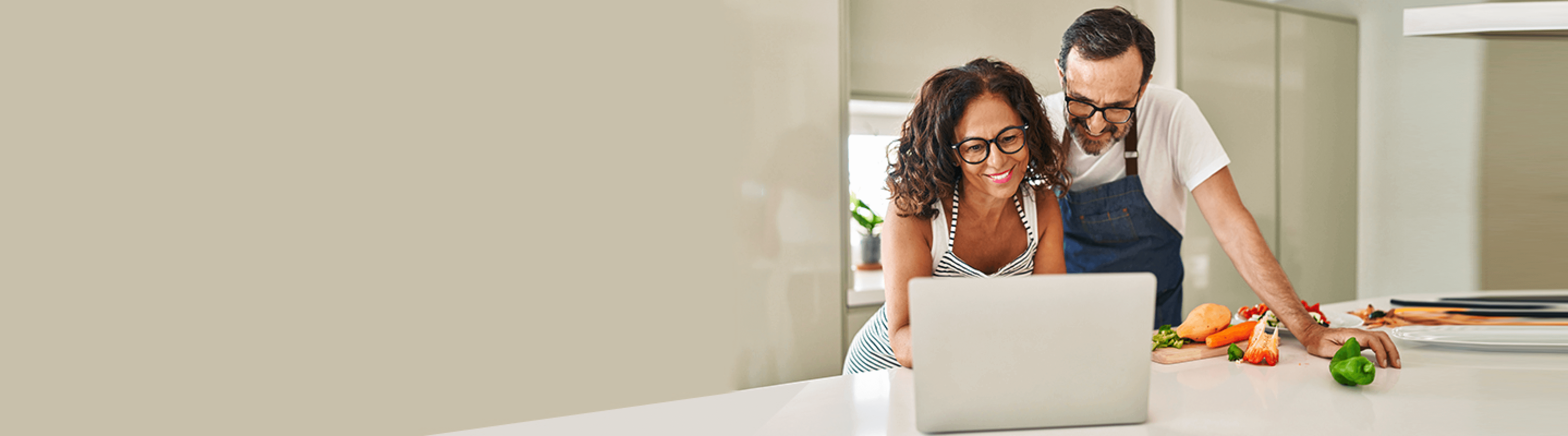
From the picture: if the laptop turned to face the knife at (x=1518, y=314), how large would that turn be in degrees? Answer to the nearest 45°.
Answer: approximately 45° to its right

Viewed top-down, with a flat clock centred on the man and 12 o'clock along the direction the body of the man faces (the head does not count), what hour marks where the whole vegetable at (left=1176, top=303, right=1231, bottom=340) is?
The whole vegetable is roughly at 10 o'clock from the man.

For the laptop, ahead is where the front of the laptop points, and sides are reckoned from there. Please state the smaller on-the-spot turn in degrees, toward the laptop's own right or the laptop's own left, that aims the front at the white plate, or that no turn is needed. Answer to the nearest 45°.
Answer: approximately 45° to the laptop's own right

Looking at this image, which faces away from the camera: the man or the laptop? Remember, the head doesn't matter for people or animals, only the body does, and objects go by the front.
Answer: the laptop

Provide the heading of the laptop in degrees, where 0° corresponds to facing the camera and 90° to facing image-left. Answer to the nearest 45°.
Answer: approximately 180°

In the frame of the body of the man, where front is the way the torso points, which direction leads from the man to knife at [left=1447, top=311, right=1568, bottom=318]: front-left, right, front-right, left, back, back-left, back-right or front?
back-left

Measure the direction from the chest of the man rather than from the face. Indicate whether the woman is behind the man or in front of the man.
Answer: in front

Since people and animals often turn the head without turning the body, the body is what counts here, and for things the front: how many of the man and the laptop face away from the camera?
1

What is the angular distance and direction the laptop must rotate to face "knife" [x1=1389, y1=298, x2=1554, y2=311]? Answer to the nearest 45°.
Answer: approximately 45° to its right

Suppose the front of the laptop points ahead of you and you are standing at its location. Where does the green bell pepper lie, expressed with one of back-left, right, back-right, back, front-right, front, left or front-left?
front-right

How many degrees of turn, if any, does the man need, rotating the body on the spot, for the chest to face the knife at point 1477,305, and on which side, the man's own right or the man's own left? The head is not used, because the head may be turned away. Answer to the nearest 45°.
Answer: approximately 135° to the man's own left
